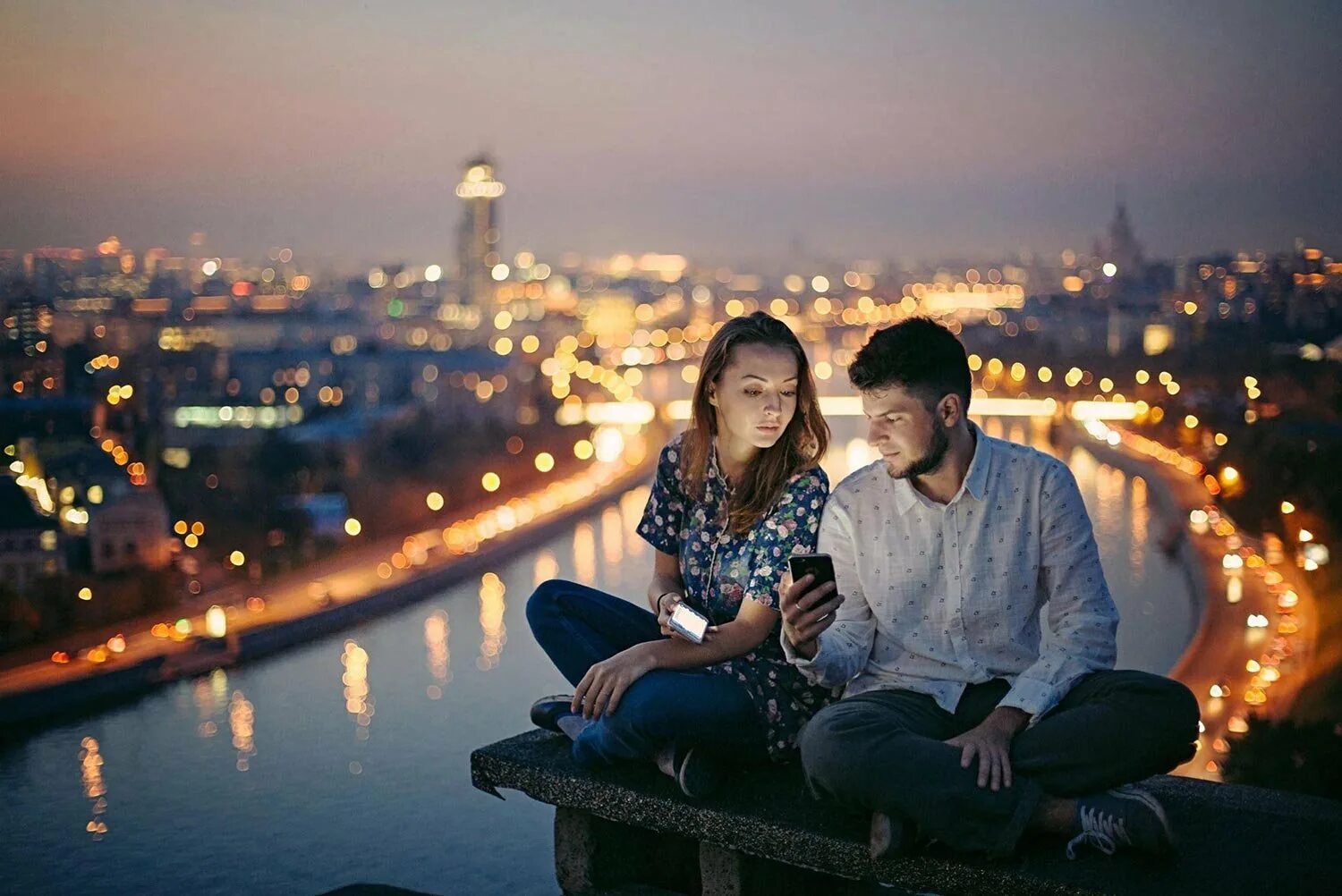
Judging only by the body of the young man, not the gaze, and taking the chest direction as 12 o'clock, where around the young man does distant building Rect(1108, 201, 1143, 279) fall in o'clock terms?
The distant building is roughly at 6 o'clock from the young man.

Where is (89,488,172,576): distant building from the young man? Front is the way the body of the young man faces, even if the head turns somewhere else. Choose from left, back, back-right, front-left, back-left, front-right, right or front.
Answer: back-right

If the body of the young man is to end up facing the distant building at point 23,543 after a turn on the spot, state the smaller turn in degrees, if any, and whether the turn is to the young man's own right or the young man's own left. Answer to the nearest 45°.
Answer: approximately 135° to the young man's own right

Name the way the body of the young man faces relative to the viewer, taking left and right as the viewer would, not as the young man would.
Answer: facing the viewer

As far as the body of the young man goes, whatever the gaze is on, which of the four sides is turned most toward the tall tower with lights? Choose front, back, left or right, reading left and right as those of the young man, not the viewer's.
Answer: back

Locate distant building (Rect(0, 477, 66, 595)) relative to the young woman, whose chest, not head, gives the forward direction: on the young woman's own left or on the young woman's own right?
on the young woman's own right

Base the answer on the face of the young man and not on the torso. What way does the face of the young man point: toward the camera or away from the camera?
toward the camera

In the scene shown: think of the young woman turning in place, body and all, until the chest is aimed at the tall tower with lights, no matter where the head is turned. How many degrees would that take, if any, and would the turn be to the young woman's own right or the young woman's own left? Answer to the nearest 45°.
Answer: approximately 135° to the young woman's own right

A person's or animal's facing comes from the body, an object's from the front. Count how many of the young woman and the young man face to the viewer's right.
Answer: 0
